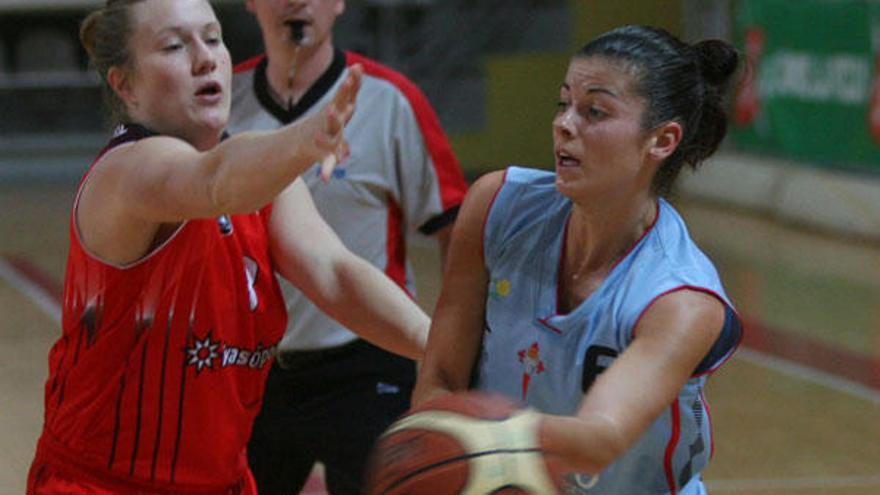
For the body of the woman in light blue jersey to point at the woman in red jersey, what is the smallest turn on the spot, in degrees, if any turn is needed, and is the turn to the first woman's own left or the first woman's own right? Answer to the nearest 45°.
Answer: approximately 45° to the first woman's own right

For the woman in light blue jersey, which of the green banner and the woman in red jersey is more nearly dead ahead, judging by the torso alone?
the woman in red jersey

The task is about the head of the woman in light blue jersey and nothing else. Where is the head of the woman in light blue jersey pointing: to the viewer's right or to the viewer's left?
to the viewer's left

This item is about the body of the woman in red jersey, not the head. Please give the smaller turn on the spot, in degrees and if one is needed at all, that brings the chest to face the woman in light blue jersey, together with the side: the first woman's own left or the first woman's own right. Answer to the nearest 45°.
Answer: approximately 45° to the first woman's own left

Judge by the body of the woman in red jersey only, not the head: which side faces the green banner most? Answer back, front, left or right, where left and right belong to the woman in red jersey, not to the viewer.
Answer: left

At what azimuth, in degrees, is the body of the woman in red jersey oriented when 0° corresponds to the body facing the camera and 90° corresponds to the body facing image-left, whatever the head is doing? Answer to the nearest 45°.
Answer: approximately 315°

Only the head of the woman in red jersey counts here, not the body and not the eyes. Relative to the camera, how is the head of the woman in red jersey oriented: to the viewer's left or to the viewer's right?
to the viewer's right

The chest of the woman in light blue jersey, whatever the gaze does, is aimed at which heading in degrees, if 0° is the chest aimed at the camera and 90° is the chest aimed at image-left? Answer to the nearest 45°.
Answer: approximately 45°

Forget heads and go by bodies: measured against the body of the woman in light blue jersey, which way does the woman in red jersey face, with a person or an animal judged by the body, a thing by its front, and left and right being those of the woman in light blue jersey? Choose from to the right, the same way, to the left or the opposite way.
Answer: to the left
